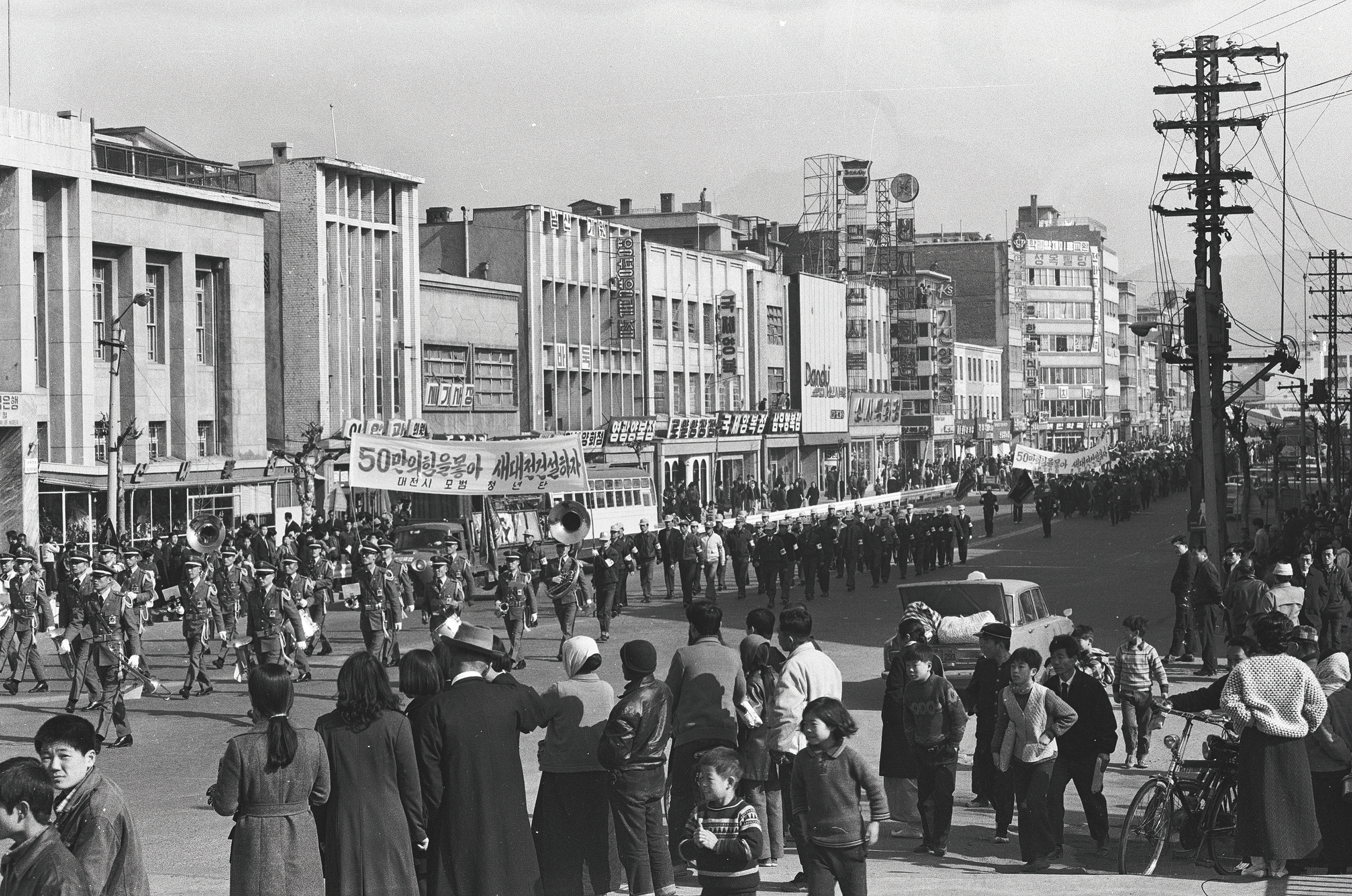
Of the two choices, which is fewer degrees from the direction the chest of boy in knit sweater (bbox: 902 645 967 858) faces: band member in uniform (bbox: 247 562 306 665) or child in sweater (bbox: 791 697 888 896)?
the child in sweater

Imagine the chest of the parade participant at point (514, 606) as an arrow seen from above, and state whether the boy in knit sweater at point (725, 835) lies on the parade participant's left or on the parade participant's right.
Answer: on the parade participant's left

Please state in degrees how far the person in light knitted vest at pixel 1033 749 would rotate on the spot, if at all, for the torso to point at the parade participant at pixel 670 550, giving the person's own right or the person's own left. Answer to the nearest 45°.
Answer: approximately 135° to the person's own right

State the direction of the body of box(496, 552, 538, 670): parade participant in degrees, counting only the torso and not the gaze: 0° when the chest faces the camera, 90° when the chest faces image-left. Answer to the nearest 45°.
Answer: approximately 45°

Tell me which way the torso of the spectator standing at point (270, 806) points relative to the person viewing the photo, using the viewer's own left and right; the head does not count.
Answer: facing away from the viewer

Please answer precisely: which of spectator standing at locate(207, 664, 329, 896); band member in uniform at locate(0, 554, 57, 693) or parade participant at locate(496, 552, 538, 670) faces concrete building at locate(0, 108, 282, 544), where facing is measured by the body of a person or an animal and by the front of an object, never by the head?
the spectator standing

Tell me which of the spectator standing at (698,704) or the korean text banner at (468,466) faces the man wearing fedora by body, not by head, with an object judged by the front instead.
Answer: the korean text banner

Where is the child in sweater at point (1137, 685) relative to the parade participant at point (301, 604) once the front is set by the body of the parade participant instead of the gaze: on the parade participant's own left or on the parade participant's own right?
on the parade participant's own left

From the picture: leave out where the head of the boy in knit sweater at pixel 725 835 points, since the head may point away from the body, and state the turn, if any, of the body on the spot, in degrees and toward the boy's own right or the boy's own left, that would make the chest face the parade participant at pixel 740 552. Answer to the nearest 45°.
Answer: approximately 135° to the boy's own right

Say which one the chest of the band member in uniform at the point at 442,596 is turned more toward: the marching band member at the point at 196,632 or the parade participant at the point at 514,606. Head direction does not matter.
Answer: the marching band member

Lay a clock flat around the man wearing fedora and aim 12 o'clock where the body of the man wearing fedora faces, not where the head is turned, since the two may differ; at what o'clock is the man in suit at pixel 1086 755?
The man in suit is roughly at 2 o'clock from the man wearing fedora.
